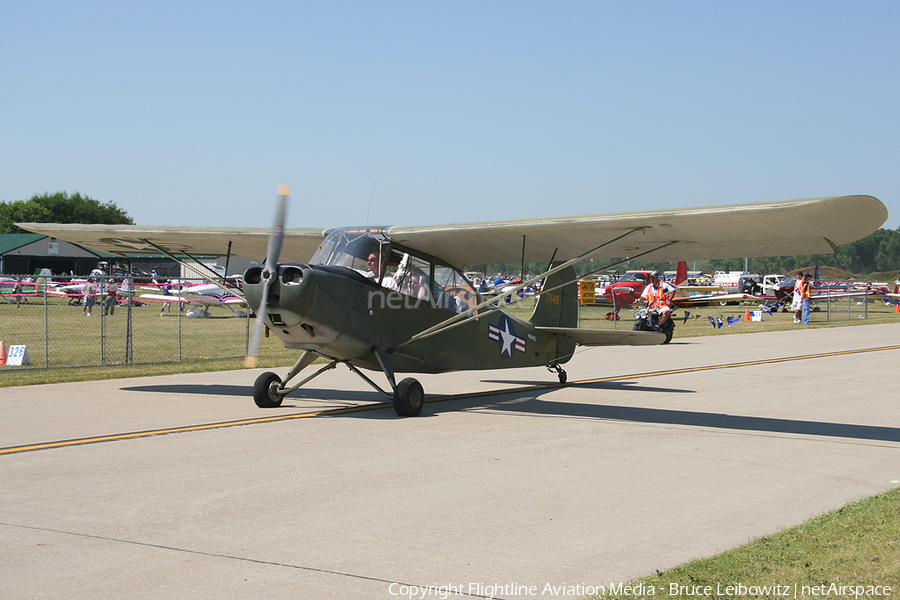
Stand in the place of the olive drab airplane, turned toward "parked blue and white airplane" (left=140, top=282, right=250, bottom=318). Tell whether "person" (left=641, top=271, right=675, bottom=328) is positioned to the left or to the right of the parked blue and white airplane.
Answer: right

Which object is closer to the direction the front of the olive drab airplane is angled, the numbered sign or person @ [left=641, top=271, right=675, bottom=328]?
the numbered sign

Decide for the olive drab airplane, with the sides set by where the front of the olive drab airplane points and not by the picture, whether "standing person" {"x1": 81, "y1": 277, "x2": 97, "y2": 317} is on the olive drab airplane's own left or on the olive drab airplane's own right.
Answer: on the olive drab airplane's own right

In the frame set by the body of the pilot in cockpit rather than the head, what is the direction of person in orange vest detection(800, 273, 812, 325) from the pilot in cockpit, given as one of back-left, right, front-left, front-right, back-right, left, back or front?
back

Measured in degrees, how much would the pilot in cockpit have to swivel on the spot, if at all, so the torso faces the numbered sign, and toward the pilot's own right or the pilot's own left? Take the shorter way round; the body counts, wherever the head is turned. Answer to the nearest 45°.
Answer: approximately 90° to the pilot's own right

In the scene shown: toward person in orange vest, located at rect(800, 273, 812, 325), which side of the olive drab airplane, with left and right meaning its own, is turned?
back

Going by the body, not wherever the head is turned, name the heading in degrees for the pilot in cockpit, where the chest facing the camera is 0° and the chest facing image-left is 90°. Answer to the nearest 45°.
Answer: approximately 45°

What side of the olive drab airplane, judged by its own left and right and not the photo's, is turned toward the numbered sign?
right

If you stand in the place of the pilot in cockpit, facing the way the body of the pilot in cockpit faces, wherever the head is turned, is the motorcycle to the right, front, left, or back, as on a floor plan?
back

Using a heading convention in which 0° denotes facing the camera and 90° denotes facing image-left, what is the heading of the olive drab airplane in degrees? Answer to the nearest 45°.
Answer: approximately 45°

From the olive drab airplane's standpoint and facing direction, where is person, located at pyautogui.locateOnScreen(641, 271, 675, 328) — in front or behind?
behind

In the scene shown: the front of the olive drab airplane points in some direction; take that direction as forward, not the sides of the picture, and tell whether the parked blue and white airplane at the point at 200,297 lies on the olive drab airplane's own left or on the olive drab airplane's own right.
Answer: on the olive drab airplane's own right

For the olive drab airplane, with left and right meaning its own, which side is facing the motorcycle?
back
